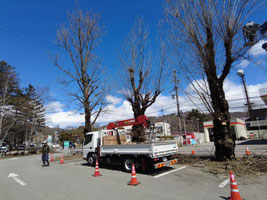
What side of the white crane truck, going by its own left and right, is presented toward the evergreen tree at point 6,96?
front

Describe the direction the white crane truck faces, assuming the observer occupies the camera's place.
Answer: facing away from the viewer and to the left of the viewer

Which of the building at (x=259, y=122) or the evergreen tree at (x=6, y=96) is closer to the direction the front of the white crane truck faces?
the evergreen tree

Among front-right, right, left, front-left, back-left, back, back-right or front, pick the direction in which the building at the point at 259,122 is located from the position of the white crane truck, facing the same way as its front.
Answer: right
